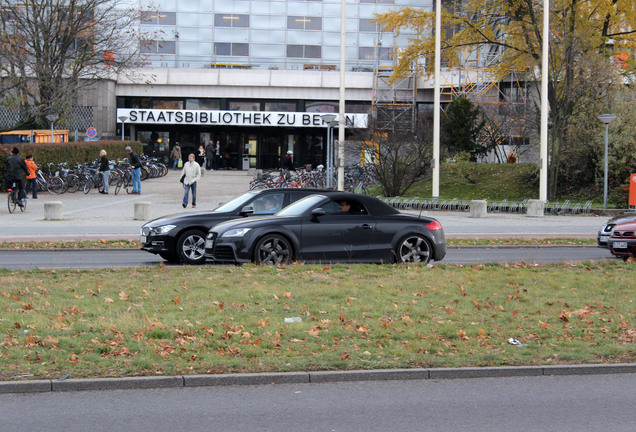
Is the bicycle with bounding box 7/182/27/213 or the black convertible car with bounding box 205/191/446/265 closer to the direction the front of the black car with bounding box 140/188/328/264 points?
the bicycle

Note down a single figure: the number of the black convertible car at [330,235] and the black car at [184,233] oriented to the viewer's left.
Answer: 2

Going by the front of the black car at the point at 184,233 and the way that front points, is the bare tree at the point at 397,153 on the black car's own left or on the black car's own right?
on the black car's own right

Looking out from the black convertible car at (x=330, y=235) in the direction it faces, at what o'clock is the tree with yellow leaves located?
The tree with yellow leaves is roughly at 4 o'clock from the black convertible car.

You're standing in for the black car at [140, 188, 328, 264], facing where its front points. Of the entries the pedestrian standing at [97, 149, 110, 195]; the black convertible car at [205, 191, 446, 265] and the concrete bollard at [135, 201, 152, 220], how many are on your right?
2

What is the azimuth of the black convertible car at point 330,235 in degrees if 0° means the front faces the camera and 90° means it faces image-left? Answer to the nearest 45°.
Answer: approximately 90°

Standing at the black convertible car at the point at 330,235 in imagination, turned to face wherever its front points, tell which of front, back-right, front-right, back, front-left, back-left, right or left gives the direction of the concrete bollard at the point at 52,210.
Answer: front-right

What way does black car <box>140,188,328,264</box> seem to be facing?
to the viewer's left

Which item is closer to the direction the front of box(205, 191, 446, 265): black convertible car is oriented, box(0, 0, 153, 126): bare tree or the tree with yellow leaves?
the bare tree

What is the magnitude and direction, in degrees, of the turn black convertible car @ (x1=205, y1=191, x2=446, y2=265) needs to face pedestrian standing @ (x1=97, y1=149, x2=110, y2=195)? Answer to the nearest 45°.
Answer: approximately 45° to its right
